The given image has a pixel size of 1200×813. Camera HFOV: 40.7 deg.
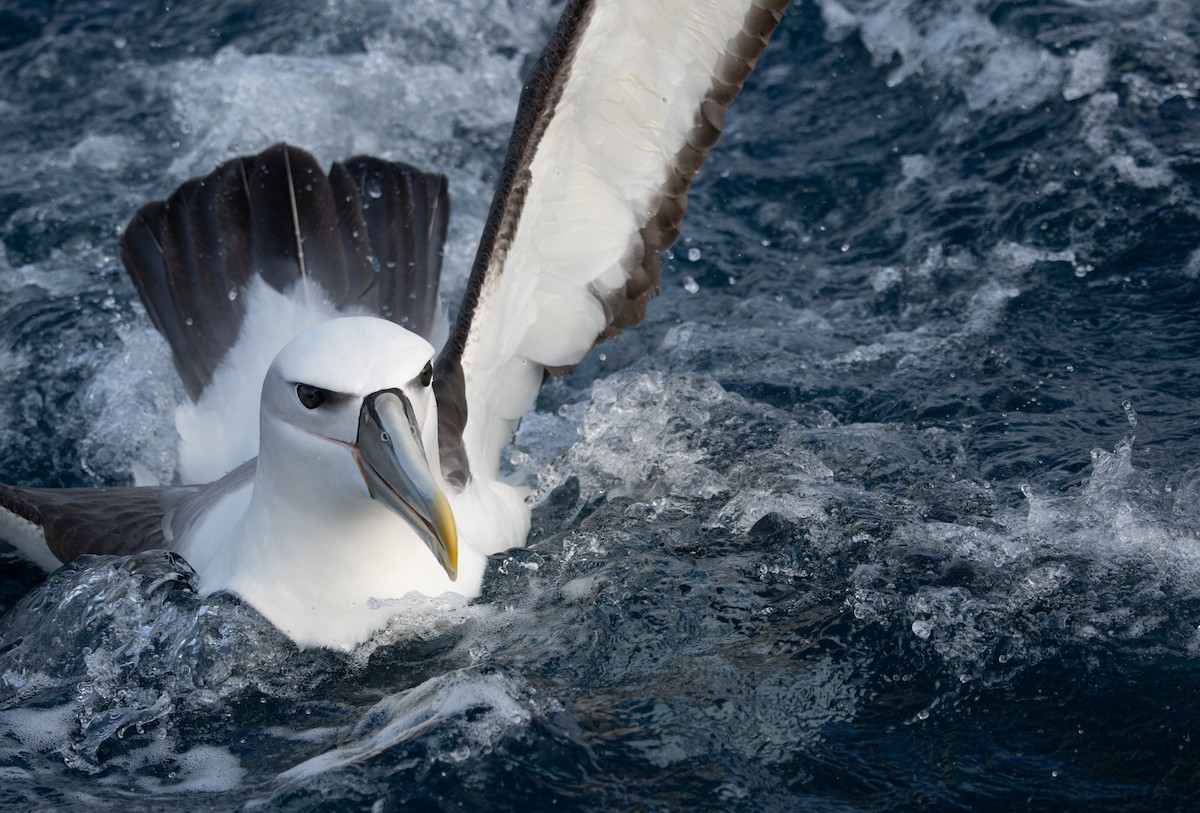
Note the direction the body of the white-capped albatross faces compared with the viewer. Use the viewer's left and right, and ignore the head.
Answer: facing the viewer and to the right of the viewer
